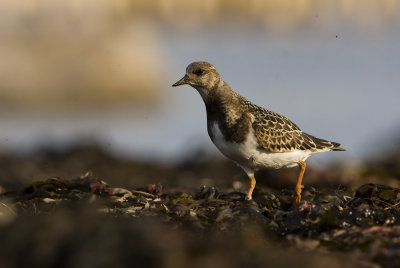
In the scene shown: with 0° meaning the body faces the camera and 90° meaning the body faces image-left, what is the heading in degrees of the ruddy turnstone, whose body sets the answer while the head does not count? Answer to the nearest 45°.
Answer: approximately 90°
